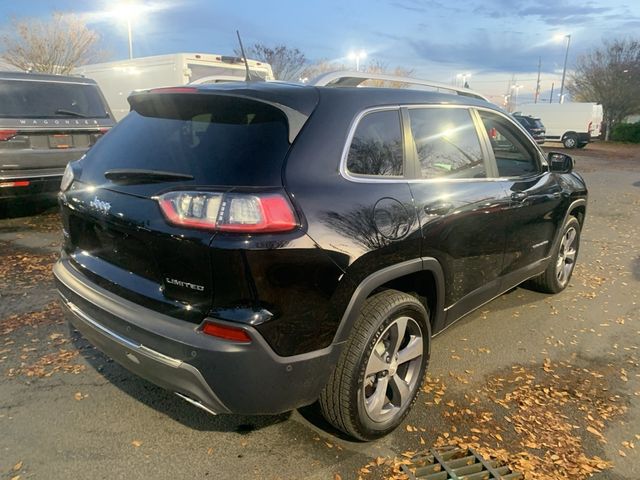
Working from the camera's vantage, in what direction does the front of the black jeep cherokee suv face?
facing away from the viewer and to the right of the viewer

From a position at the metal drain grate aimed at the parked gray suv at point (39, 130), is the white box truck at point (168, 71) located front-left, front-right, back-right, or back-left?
front-right

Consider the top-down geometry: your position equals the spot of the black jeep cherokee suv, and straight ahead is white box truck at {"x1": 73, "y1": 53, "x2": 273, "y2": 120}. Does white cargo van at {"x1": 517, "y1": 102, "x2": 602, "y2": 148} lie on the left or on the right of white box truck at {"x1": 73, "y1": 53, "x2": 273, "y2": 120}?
right
